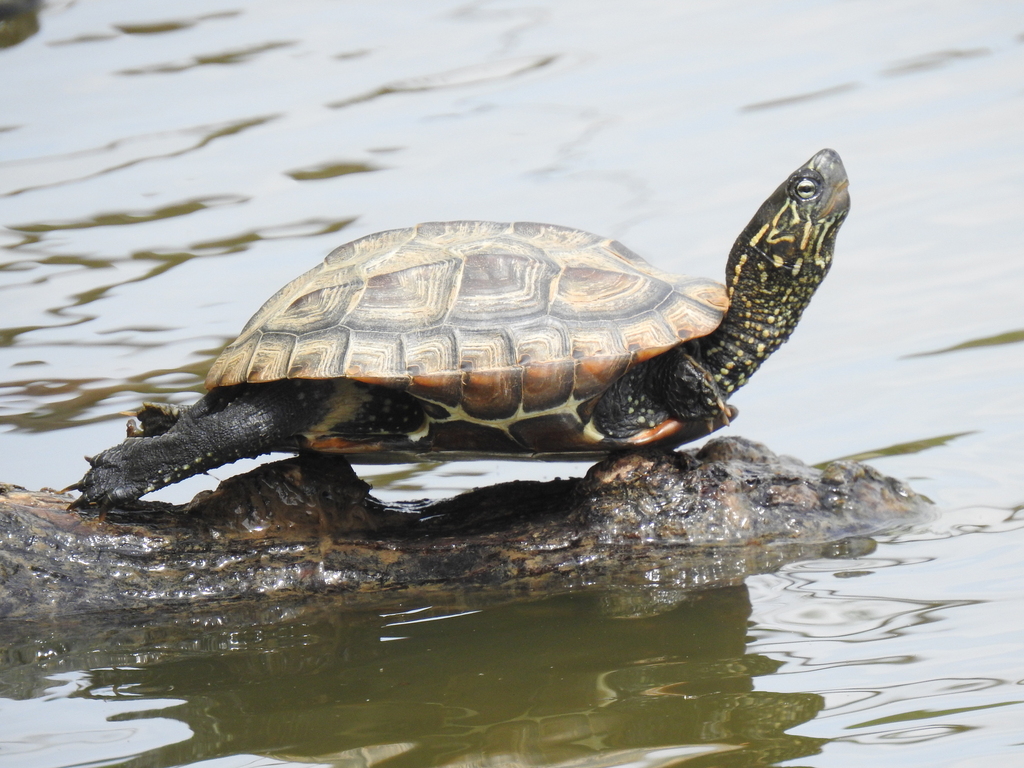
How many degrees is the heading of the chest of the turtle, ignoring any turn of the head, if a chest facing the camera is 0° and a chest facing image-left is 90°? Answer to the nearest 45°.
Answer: approximately 270°
